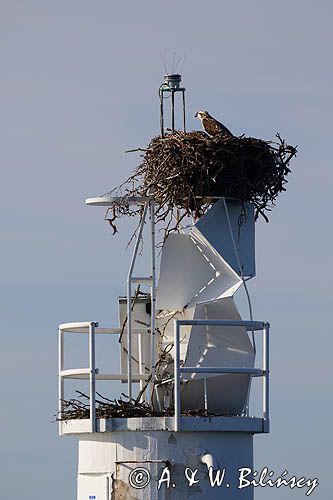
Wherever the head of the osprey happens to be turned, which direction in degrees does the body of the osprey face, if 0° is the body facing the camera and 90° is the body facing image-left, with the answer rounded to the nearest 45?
approximately 90°
